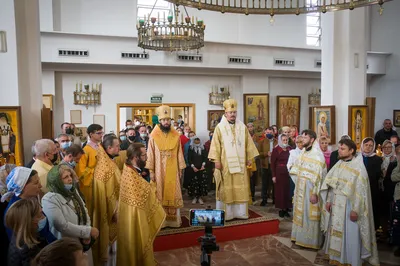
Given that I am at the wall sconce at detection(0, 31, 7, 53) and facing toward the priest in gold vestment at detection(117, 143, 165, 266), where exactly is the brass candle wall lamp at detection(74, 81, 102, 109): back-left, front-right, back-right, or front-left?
back-left

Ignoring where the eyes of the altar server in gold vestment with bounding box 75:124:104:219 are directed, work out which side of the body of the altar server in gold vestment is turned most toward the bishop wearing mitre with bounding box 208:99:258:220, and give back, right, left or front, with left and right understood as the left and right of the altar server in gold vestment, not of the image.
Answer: front

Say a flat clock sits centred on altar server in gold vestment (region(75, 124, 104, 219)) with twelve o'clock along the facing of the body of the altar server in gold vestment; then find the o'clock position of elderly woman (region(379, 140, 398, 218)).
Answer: The elderly woman is roughly at 12 o'clock from the altar server in gold vestment.

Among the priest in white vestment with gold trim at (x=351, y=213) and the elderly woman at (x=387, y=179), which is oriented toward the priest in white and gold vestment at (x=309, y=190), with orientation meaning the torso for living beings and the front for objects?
the elderly woman

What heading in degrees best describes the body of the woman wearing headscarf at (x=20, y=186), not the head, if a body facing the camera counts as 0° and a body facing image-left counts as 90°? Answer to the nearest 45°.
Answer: approximately 270°

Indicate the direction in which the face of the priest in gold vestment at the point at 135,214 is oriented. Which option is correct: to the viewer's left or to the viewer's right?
to the viewer's right

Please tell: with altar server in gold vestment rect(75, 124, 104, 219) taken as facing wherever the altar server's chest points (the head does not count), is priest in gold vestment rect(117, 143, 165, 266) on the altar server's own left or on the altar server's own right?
on the altar server's own right

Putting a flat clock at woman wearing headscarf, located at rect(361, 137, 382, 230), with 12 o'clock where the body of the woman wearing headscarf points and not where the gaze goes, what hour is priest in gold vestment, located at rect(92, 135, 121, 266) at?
The priest in gold vestment is roughly at 12 o'clock from the woman wearing headscarf.

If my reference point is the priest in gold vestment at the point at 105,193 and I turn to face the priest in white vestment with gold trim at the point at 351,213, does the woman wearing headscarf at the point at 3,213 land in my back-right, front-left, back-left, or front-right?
back-right

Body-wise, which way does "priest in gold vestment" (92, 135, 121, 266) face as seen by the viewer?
to the viewer's right

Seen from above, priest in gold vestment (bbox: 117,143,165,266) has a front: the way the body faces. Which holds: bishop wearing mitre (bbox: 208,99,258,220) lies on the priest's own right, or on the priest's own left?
on the priest's own left

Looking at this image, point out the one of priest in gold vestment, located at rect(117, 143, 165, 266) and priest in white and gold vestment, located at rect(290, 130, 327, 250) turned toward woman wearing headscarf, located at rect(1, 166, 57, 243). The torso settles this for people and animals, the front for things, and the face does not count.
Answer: priest in white and gold vestment, located at rect(290, 130, 327, 250)

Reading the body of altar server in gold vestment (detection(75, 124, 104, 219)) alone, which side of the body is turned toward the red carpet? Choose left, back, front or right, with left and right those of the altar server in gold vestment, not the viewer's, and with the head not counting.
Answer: front

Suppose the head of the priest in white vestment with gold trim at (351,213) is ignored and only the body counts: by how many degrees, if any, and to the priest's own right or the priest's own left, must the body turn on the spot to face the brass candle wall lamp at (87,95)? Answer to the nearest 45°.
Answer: approximately 90° to the priest's own right

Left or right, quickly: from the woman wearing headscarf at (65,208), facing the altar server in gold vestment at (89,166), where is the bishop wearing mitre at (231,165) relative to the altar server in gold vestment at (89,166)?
right

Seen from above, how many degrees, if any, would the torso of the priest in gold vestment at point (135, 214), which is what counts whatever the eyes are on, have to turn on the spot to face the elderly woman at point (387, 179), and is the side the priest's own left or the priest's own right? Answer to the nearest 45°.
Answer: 0° — they already face them
